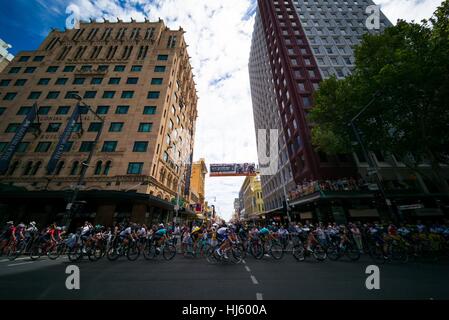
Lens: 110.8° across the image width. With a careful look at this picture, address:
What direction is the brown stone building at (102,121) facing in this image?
toward the camera

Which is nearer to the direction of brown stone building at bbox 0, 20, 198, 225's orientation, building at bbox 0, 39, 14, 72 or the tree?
the tree

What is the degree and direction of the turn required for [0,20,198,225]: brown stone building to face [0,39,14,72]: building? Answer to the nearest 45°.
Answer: approximately 135° to its right

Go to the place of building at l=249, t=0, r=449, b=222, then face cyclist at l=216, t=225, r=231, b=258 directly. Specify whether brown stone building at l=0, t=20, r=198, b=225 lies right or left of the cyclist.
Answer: right

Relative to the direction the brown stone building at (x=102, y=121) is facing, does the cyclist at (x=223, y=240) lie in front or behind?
in front

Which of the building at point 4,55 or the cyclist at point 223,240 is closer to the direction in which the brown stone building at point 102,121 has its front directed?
the cyclist
